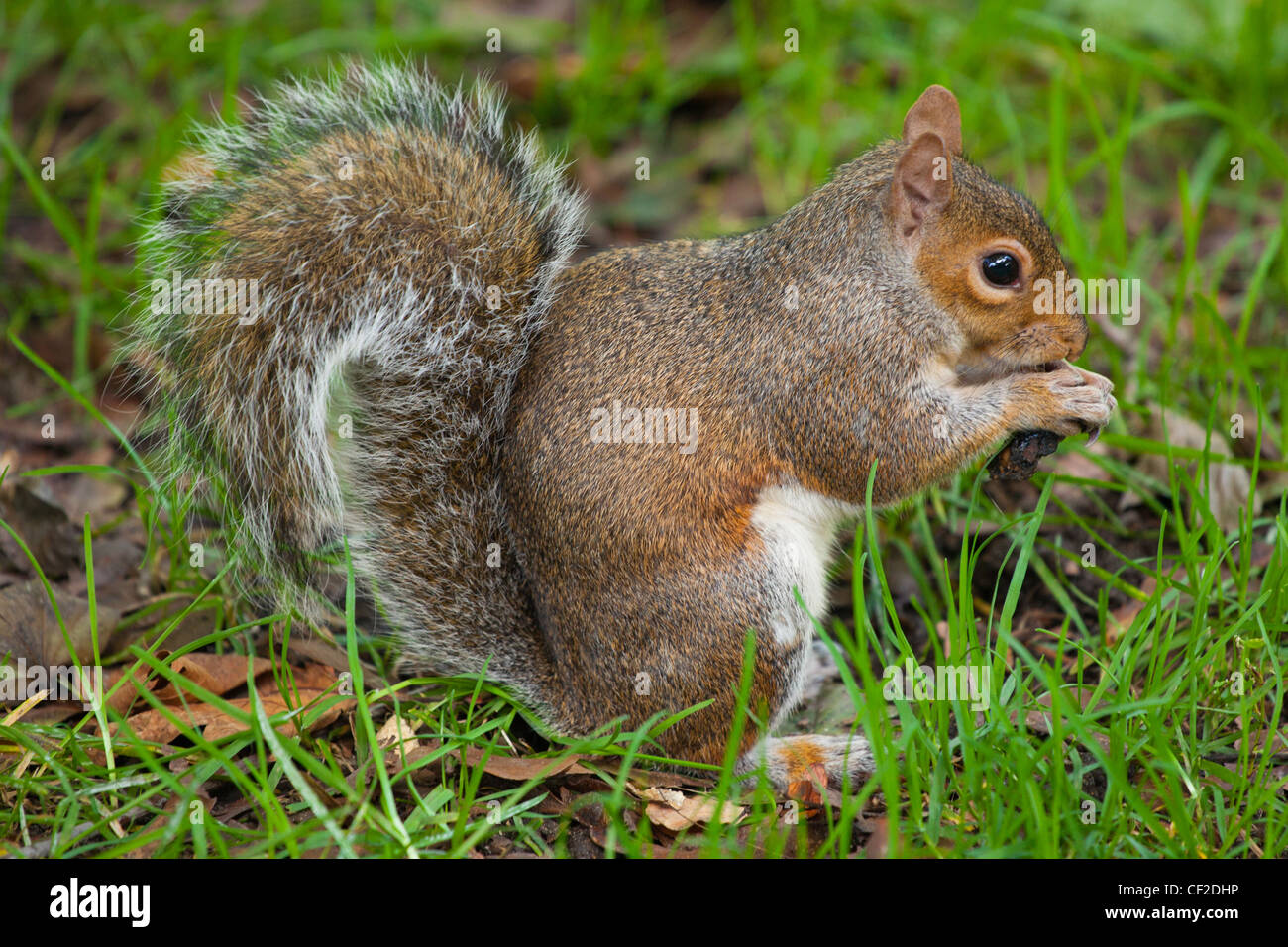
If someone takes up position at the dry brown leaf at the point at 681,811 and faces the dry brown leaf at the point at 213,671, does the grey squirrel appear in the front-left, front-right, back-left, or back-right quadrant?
front-right

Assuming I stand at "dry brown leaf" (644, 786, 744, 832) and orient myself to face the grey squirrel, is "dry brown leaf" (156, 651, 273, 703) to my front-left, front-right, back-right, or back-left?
front-left

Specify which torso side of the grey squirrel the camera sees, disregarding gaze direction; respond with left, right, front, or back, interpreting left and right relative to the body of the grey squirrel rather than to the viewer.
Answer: right
